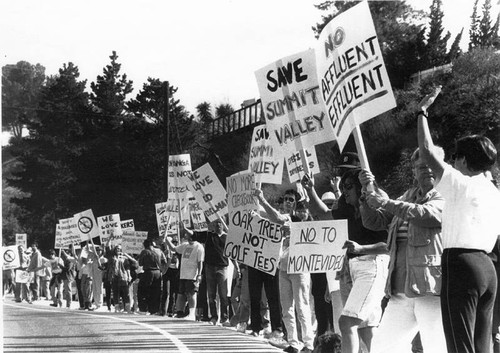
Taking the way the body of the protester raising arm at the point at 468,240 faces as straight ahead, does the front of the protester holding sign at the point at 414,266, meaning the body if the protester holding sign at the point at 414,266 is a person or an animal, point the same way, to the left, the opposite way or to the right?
to the left

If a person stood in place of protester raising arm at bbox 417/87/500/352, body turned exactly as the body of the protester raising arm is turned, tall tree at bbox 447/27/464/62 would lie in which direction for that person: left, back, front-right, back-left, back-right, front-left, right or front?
front-right

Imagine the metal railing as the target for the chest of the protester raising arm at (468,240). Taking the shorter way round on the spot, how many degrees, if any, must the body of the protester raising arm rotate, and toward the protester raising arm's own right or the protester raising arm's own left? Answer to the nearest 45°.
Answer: approximately 45° to the protester raising arm's own right

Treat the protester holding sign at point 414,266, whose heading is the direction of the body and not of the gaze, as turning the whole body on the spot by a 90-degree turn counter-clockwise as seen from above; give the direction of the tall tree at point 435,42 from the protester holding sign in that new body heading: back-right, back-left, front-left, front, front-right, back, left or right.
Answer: back-left

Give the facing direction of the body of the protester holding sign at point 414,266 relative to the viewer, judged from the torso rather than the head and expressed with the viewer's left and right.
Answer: facing the viewer and to the left of the viewer

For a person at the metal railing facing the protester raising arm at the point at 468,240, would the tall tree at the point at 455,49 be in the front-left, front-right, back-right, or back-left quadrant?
front-left

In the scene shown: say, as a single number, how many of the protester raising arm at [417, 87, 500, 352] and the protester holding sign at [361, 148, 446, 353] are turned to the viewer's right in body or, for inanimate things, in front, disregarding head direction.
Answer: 0

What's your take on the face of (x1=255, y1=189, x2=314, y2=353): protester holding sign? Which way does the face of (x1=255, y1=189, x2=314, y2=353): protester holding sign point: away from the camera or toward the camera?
toward the camera

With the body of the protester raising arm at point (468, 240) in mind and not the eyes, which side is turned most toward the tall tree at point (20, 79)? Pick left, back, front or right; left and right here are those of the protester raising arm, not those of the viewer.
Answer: front

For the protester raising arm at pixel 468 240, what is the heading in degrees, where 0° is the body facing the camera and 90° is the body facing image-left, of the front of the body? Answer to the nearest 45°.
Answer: approximately 135°

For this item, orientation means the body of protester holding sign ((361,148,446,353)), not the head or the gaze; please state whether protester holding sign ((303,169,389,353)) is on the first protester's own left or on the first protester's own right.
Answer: on the first protester's own right
